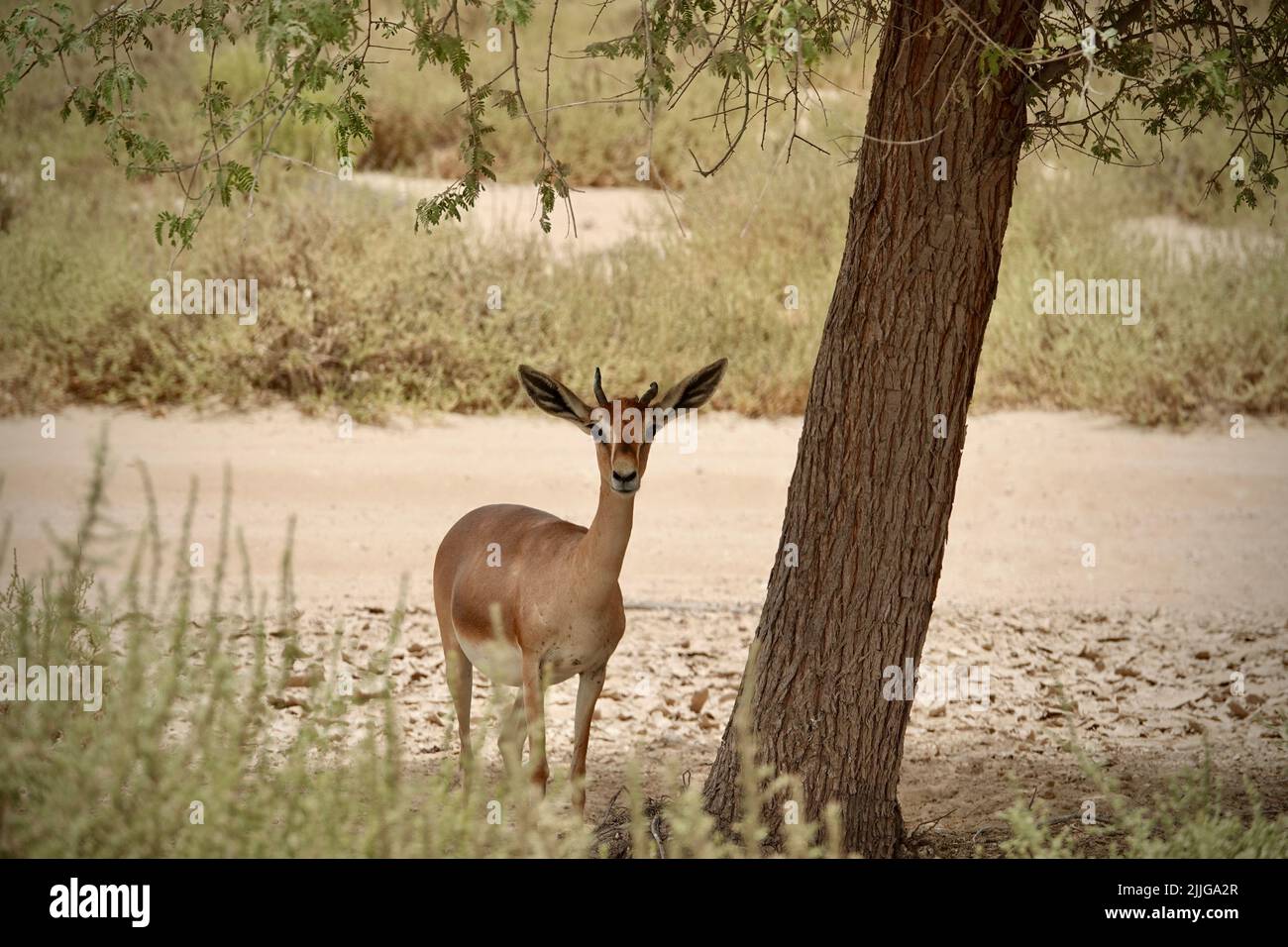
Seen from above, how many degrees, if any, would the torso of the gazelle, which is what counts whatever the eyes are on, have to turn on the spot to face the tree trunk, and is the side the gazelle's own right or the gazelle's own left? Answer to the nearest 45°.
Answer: approximately 45° to the gazelle's own left

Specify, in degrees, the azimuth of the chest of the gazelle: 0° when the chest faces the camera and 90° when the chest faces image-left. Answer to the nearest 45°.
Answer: approximately 315°
